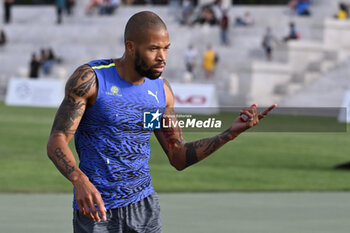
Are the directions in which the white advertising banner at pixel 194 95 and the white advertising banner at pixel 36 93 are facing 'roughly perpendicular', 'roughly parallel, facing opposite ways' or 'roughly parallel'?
roughly parallel

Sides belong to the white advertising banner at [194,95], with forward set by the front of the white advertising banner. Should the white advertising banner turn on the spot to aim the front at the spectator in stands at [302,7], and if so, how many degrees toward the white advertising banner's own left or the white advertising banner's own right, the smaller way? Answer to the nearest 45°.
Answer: approximately 135° to the white advertising banner's own left

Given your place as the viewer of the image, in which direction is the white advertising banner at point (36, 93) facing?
facing the viewer

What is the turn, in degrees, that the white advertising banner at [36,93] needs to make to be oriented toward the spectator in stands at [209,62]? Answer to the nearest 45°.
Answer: approximately 90° to its left

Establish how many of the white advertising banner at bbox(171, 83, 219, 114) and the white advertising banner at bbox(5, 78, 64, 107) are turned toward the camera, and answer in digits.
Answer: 2

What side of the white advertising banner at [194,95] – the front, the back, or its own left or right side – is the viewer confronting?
front

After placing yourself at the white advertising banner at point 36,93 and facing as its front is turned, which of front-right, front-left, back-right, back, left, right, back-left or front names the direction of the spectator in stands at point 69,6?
back

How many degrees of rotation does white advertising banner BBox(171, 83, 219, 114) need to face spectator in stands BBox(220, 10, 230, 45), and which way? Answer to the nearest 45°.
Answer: approximately 180°

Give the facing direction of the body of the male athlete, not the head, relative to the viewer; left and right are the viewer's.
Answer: facing the viewer and to the right of the viewer

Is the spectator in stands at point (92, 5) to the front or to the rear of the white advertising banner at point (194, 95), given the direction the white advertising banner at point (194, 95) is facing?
to the rear

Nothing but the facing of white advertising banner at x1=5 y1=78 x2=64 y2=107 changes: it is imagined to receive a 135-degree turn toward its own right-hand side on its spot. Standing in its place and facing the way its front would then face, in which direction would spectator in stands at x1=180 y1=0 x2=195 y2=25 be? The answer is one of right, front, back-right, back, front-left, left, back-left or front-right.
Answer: right

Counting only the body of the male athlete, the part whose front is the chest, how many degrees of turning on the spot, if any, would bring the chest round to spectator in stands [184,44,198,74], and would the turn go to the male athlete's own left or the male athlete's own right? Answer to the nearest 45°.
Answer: approximately 135° to the male athlete's own left

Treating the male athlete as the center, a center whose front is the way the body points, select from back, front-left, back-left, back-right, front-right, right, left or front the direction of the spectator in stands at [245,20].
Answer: back-left

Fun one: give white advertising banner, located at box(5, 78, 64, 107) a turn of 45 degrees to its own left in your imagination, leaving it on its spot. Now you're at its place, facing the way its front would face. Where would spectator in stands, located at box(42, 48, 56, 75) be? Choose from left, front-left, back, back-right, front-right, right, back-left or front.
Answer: back-left

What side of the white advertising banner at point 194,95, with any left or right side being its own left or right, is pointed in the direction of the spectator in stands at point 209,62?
back

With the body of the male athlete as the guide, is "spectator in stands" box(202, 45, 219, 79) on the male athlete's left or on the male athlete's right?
on the male athlete's left
